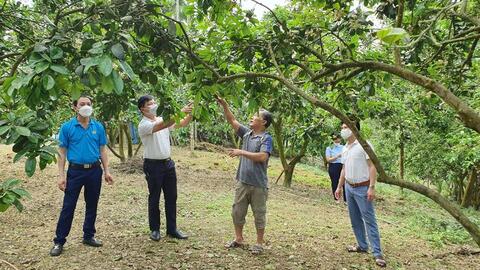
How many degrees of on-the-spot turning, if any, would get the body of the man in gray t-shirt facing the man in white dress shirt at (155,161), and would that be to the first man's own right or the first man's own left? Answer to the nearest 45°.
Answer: approximately 45° to the first man's own right

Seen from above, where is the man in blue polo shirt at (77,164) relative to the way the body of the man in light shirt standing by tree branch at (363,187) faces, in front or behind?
in front

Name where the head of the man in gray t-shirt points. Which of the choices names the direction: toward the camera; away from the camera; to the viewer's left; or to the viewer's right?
to the viewer's left

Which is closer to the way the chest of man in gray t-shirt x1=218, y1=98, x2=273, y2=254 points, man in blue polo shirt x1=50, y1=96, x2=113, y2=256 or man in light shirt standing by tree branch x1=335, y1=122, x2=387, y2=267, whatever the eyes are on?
the man in blue polo shirt

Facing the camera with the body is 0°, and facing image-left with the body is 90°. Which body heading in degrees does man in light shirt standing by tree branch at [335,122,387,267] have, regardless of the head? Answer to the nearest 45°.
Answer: approximately 45°

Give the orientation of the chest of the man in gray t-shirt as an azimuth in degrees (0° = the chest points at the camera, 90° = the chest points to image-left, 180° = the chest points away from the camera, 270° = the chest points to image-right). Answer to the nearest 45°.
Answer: approximately 45°

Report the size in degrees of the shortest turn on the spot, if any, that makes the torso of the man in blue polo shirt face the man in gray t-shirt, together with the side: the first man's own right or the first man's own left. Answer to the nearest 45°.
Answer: approximately 90° to the first man's own left

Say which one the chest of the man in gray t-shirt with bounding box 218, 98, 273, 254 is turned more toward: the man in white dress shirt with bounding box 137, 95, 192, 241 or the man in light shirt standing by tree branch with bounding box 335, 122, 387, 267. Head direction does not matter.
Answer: the man in white dress shirt

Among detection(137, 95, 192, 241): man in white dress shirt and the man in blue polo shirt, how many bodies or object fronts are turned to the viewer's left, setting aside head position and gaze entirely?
0

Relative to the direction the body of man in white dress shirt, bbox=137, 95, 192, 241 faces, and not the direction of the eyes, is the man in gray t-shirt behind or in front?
in front

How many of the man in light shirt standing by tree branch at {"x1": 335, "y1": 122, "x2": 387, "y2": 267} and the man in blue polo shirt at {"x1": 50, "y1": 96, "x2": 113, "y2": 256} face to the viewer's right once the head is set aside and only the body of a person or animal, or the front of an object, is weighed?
0
